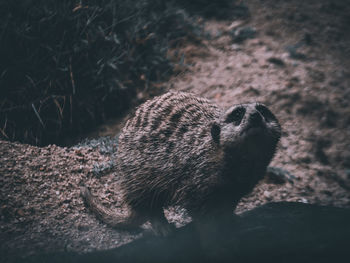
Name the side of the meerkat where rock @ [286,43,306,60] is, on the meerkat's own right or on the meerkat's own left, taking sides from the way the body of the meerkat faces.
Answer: on the meerkat's own left

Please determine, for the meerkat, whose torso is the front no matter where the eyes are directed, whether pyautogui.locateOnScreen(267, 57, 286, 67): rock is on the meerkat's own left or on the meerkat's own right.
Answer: on the meerkat's own left
